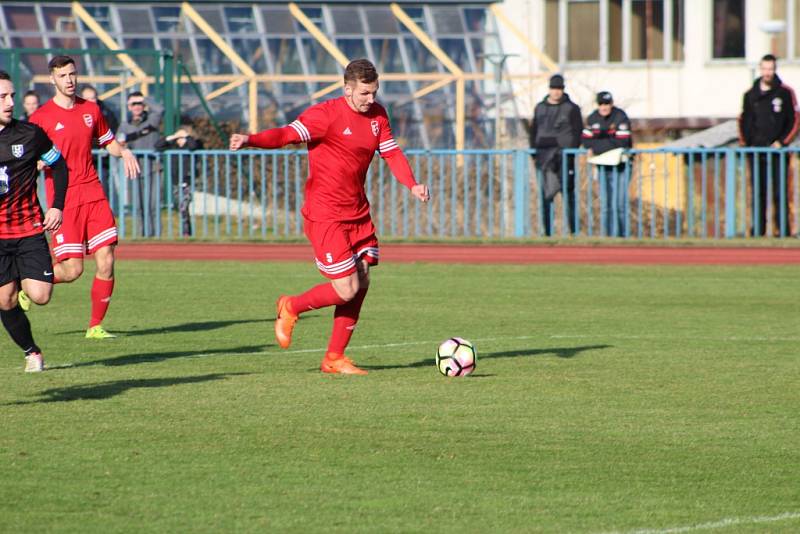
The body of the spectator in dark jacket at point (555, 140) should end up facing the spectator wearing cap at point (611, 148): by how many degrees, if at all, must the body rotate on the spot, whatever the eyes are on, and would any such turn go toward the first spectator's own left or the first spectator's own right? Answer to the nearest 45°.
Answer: approximately 90° to the first spectator's own left

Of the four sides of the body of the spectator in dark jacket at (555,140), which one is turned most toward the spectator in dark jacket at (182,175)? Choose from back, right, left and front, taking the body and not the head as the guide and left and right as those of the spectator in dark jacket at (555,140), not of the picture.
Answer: right

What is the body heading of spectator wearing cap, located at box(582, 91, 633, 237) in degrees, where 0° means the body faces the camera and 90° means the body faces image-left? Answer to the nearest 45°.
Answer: approximately 0°

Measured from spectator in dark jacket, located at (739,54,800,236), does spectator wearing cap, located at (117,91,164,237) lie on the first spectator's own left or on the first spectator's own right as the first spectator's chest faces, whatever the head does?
on the first spectator's own right

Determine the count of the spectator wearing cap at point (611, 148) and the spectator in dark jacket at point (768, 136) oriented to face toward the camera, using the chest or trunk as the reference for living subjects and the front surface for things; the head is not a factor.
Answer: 2

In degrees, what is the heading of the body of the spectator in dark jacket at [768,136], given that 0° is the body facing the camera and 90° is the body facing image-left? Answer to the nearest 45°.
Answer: approximately 0°

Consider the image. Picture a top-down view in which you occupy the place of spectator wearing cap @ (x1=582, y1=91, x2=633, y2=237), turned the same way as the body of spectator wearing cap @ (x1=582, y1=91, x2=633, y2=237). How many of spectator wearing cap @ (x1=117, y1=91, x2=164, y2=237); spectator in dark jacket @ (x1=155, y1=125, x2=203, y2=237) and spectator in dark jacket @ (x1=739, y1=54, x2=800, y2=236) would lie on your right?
2
